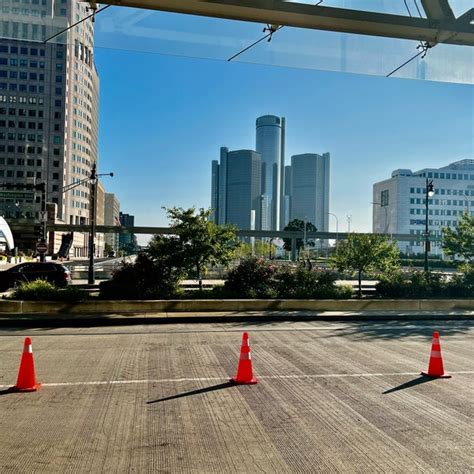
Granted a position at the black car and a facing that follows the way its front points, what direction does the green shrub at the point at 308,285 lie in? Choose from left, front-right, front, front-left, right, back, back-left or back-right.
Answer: back-left

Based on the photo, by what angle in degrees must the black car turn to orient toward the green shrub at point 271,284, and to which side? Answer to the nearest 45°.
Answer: approximately 135° to its left

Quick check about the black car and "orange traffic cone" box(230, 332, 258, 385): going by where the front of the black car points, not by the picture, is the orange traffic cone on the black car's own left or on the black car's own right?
on the black car's own left

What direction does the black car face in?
to the viewer's left

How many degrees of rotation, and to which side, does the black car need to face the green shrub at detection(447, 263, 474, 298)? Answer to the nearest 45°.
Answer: approximately 135° to its left

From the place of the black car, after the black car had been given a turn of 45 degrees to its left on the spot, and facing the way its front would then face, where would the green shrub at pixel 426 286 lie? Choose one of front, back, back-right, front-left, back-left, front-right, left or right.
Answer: left

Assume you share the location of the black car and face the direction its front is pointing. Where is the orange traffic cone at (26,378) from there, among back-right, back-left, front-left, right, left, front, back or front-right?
left

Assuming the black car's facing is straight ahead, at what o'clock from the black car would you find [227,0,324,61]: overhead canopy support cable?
The overhead canopy support cable is roughly at 9 o'clock from the black car.
